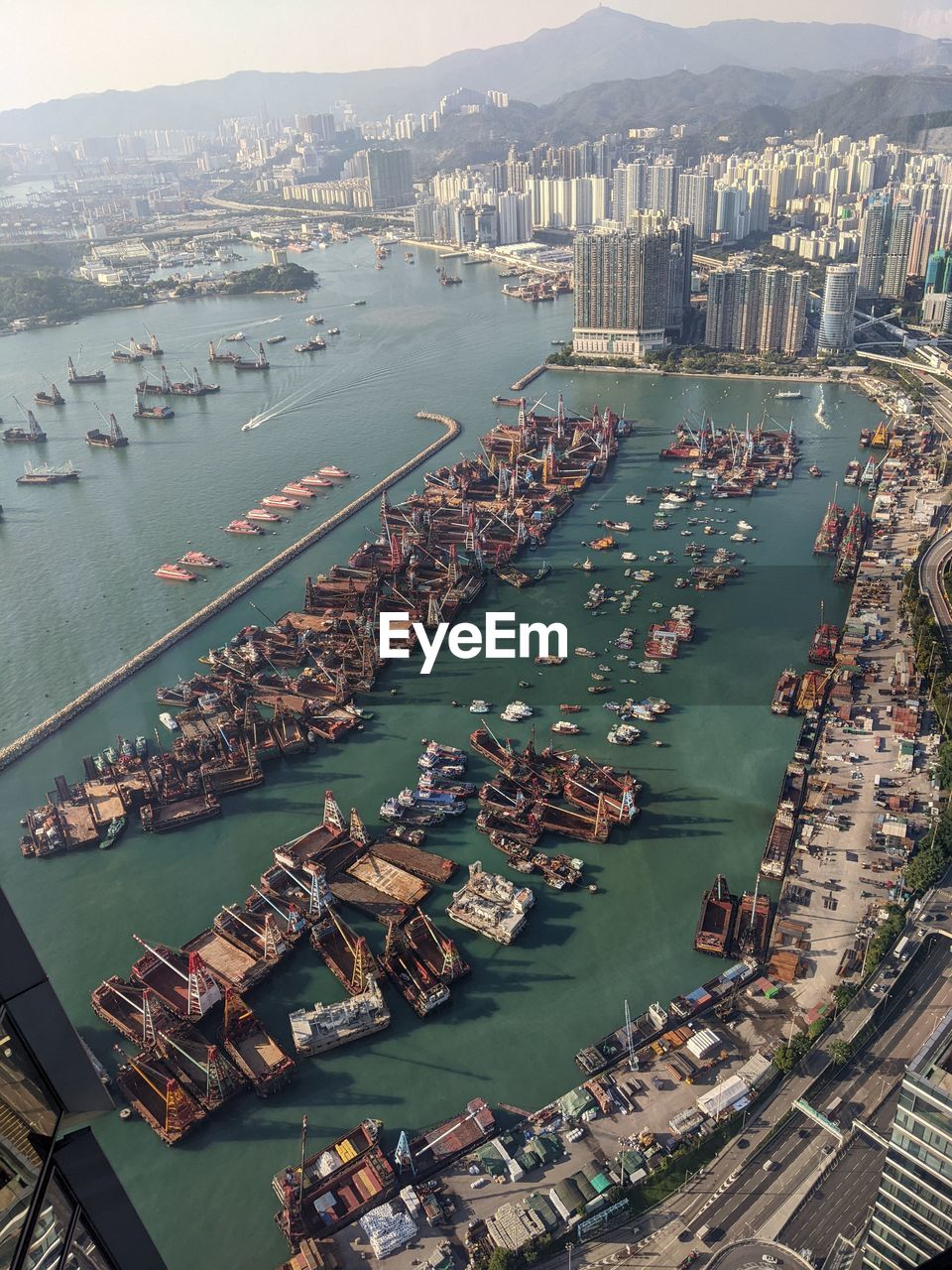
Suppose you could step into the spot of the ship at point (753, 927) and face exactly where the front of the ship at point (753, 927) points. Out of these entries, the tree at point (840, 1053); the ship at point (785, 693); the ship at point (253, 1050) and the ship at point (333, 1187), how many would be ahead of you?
1

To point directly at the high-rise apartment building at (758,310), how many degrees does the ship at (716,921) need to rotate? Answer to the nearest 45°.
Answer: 0° — it already faces it

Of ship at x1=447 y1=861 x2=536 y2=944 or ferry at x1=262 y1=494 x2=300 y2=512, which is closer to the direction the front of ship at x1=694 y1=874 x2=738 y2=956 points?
the ferry

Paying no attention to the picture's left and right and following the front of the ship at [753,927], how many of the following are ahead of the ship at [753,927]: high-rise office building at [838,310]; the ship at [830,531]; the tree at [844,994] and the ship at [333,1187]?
2

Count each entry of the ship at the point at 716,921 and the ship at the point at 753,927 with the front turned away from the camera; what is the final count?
2

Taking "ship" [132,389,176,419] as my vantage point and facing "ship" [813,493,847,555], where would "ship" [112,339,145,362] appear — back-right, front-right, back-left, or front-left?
back-left

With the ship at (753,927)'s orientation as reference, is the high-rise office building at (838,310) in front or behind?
in front

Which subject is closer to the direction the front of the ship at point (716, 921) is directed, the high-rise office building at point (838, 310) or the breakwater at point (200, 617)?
the high-rise office building

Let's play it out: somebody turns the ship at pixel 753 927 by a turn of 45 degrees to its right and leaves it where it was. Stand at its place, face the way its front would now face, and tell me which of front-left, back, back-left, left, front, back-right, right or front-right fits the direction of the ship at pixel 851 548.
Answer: front-left

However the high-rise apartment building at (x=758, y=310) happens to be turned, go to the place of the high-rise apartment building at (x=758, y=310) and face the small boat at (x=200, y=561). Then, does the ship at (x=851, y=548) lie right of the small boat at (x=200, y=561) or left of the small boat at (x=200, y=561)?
left

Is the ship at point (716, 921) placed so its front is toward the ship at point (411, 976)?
no

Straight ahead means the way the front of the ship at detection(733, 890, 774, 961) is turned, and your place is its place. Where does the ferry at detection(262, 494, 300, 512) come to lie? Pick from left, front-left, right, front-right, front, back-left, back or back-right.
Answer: front-left

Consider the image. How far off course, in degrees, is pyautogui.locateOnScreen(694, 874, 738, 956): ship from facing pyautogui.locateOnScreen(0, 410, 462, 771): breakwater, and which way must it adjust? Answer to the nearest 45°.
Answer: approximately 45° to its left

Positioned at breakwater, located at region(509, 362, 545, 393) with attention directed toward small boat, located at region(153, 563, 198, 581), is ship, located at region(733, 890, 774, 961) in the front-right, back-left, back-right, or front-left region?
front-left

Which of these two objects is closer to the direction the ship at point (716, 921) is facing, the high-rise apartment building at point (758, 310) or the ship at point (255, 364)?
the high-rise apartment building

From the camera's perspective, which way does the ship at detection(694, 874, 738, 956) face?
away from the camera

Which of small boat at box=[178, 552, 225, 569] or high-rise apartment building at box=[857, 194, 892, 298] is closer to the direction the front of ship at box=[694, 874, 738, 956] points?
the high-rise apartment building
